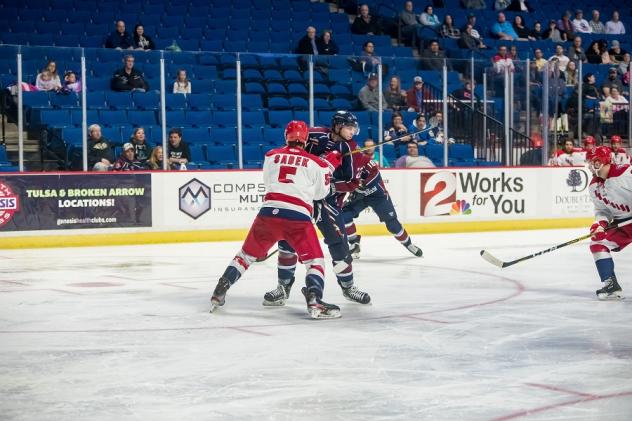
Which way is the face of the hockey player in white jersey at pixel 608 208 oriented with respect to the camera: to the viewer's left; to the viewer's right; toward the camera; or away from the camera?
to the viewer's left

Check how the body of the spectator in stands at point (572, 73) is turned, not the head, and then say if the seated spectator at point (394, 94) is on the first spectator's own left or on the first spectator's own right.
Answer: on the first spectator's own right

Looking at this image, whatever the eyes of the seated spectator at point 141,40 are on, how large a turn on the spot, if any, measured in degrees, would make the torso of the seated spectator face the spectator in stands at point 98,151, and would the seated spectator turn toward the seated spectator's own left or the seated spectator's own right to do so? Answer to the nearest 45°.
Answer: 0° — they already face them

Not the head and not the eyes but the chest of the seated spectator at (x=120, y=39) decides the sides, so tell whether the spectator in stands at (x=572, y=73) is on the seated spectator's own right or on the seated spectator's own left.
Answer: on the seated spectator's own left

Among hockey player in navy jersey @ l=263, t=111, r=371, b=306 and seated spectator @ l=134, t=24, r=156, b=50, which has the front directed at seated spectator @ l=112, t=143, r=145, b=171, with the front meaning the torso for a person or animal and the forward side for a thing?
seated spectator @ l=134, t=24, r=156, b=50

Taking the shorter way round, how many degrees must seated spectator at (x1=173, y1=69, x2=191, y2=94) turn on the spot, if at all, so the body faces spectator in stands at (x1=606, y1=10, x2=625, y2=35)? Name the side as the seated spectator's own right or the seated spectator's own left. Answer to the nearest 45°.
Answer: approximately 135° to the seated spectator's own left

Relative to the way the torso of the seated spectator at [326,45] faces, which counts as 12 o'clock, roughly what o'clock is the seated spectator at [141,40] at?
the seated spectator at [141,40] is roughly at 2 o'clock from the seated spectator at [326,45].
